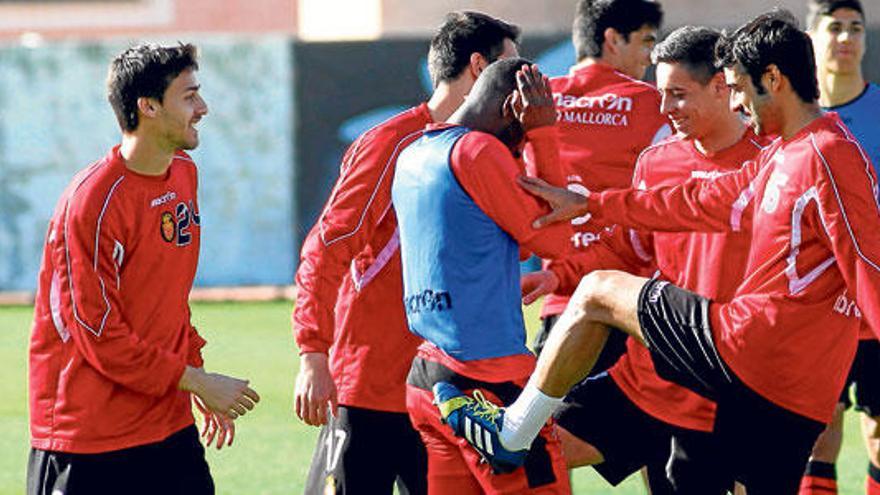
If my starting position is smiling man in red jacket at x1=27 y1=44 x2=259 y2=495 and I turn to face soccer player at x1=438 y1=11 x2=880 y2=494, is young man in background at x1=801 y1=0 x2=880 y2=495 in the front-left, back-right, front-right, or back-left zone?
front-left

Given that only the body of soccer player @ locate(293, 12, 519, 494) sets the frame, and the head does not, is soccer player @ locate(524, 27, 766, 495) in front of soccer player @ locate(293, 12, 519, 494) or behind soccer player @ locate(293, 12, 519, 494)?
in front

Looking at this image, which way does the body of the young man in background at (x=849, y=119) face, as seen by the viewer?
toward the camera

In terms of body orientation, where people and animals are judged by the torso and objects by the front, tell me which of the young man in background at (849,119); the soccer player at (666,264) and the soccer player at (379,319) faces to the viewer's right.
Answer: the soccer player at (379,319)

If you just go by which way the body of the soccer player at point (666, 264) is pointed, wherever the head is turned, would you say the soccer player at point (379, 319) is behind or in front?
in front

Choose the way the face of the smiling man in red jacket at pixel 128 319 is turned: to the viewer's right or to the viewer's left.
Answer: to the viewer's right

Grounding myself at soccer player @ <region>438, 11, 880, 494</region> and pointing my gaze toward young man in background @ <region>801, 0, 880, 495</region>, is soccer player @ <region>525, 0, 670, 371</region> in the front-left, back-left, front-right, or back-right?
front-left

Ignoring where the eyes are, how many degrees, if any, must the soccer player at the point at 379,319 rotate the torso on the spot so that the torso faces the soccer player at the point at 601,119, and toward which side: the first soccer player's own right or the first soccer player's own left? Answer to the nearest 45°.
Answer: approximately 45° to the first soccer player's own left
